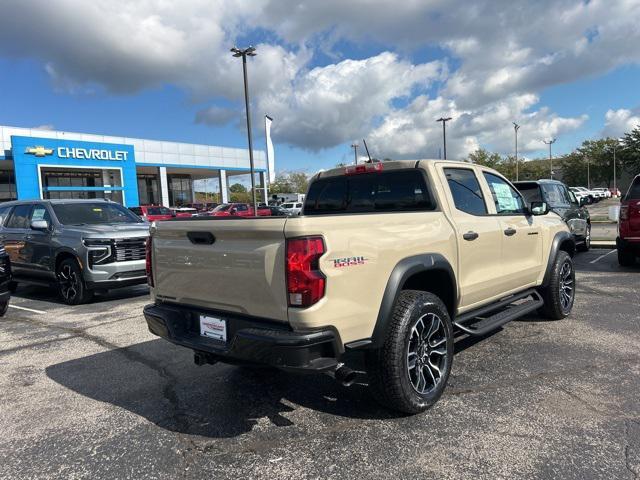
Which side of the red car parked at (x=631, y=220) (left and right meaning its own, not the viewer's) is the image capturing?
back

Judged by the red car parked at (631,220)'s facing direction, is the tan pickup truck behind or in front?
behind

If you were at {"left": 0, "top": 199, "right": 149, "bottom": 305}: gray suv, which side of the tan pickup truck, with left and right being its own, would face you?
left

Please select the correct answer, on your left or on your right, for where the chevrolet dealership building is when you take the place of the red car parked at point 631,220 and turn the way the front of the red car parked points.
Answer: on your left

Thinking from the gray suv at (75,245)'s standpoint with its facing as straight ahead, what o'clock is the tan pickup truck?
The tan pickup truck is roughly at 1 o'clock from the gray suv.

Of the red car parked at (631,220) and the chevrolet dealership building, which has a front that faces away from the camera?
the red car parked

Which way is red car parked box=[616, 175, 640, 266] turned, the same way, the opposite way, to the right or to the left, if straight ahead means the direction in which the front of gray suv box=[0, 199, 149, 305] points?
to the left

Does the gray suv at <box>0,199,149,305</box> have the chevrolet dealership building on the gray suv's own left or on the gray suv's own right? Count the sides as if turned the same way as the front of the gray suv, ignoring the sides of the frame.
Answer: on the gray suv's own left

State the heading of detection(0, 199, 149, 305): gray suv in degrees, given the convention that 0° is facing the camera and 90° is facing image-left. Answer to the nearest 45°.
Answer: approximately 315°

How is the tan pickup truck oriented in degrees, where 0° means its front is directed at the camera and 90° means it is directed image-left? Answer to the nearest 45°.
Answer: approximately 225°

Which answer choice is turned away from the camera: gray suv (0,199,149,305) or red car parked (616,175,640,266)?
the red car parked

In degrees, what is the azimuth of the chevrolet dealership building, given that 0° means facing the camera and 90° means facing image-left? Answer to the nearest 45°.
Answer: approximately 315°
